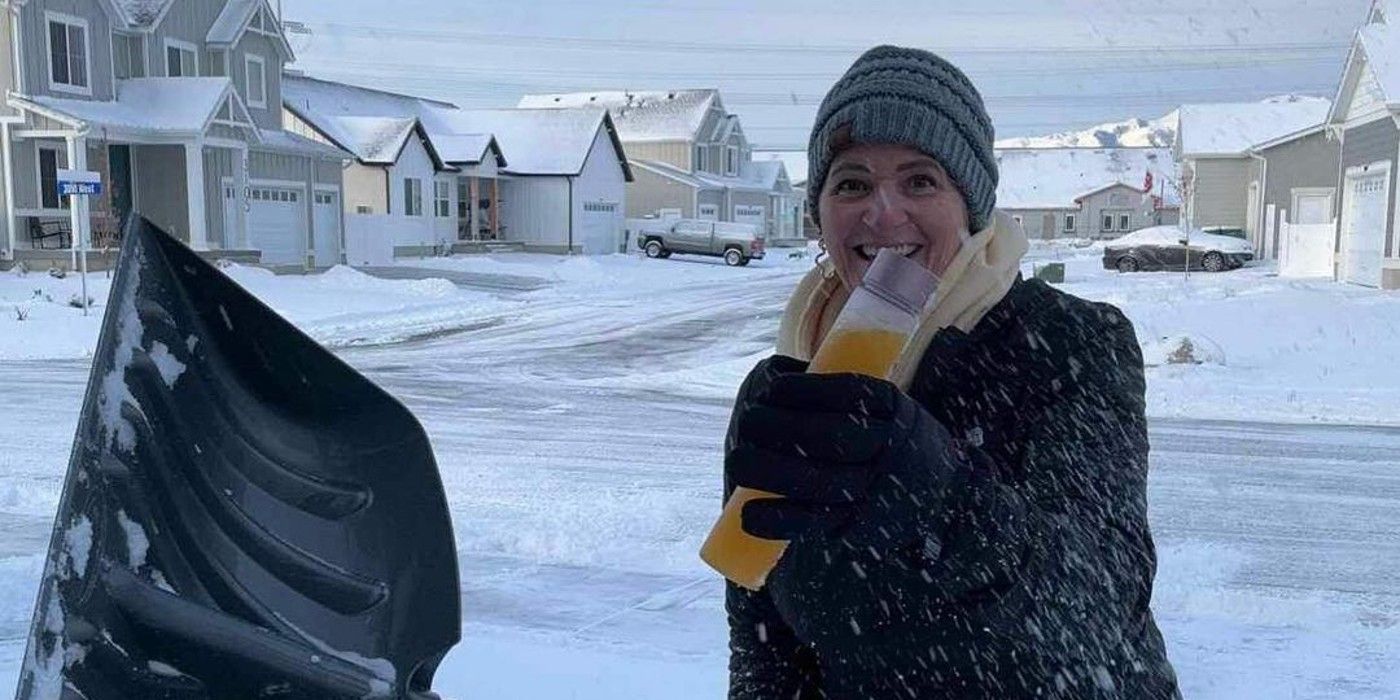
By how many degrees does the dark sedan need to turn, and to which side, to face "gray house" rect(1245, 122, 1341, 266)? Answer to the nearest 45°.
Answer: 0° — it already faces it

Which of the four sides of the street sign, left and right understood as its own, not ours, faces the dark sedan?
left

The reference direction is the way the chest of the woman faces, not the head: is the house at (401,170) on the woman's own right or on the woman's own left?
on the woman's own right

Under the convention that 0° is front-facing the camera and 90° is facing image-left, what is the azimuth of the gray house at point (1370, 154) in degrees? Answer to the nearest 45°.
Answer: approximately 45°

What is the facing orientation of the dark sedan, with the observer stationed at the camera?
facing to the right of the viewer

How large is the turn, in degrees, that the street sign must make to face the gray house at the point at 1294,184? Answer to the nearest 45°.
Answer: approximately 90° to its left

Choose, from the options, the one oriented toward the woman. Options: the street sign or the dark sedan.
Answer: the street sign

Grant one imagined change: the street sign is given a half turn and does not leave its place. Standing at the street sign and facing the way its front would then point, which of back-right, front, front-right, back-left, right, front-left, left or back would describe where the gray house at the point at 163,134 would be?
front

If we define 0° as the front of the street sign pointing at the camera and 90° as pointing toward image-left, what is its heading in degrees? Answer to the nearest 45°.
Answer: approximately 0°

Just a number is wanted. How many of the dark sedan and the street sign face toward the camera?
1
